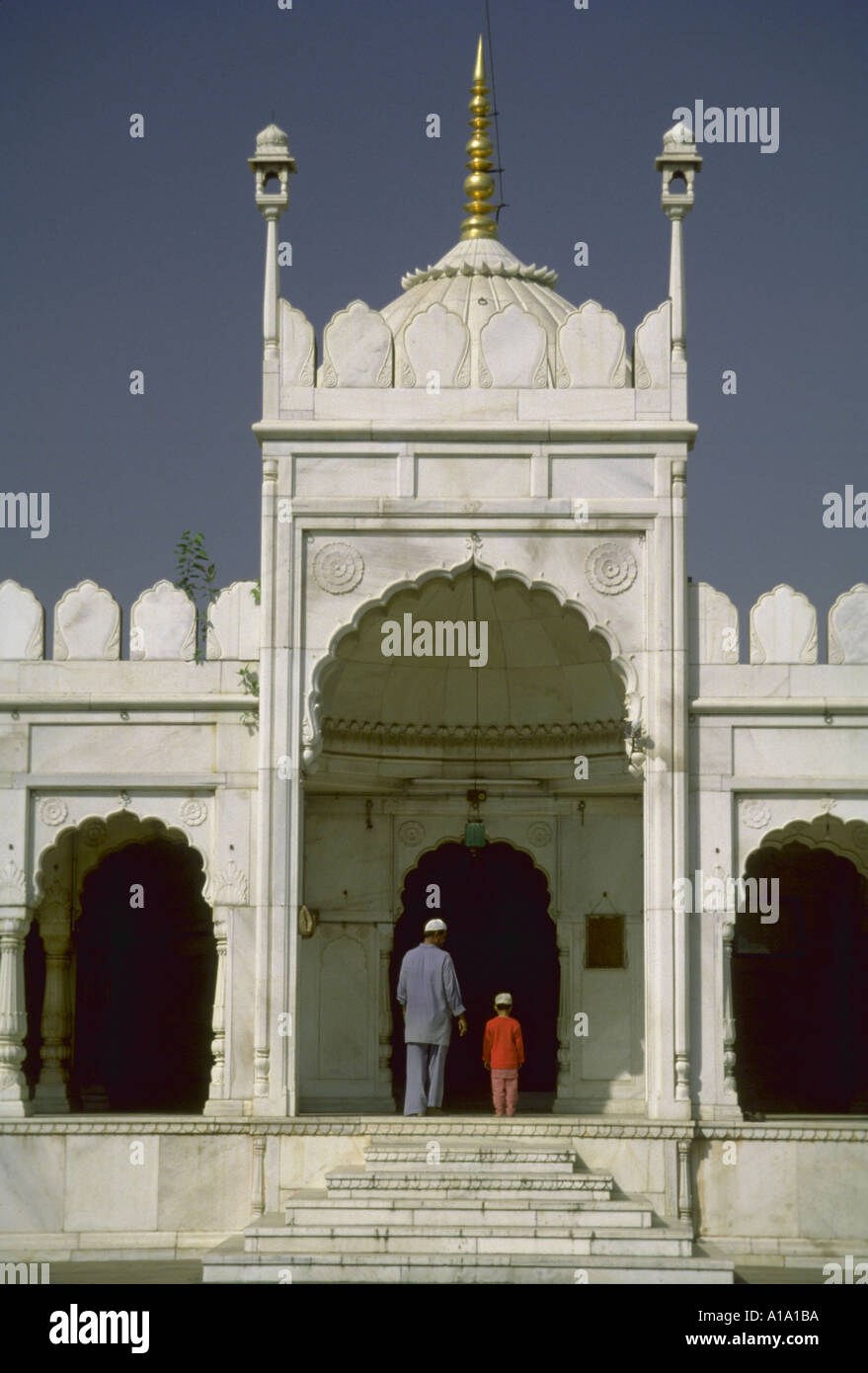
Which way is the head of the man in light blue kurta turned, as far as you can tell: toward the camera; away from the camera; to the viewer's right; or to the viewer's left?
away from the camera

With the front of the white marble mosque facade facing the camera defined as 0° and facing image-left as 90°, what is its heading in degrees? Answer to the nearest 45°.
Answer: approximately 0°

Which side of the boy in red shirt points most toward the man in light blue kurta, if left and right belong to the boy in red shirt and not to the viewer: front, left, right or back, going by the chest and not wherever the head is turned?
left

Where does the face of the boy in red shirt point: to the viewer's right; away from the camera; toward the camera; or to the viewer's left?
away from the camera

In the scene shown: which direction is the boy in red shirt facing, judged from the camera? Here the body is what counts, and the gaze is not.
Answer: away from the camera
